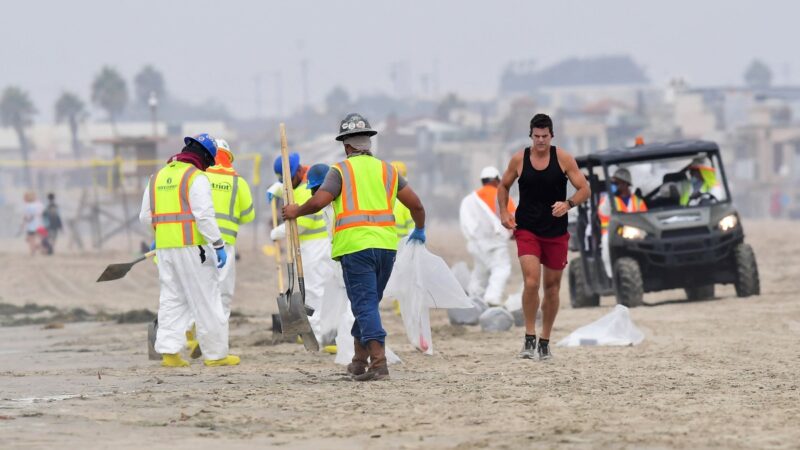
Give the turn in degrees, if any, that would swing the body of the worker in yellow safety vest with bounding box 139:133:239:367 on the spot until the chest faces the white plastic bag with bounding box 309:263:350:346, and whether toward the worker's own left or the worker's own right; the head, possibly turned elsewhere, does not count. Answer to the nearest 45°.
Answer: approximately 45° to the worker's own right

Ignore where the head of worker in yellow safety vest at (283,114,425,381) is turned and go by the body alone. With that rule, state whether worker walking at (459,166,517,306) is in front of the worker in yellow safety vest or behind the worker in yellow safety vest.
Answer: in front

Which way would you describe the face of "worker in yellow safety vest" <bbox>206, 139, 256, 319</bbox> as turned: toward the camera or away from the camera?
away from the camera

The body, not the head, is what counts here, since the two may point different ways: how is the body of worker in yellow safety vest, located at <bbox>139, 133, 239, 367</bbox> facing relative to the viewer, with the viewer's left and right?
facing away from the viewer and to the right of the viewer

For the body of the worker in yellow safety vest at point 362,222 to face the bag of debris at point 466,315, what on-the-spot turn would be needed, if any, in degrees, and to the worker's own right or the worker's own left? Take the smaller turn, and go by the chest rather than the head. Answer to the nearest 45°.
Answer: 0° — they already face it

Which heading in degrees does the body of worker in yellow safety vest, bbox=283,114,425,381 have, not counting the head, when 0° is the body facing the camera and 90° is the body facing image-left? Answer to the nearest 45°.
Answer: approximately 180°

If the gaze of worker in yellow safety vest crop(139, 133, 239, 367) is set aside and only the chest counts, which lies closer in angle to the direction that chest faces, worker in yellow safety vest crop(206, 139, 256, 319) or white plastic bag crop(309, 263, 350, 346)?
the worker in yellow safety vest

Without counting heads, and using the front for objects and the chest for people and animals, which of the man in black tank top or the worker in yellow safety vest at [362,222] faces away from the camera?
the worker in yellow safety vest

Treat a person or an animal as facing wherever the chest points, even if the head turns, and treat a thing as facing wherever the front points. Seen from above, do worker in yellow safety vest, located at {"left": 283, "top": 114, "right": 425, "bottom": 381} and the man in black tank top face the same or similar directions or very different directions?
very different directions

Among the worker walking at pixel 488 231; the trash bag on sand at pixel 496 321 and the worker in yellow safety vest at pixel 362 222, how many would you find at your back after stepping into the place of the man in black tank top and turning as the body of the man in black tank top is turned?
2
